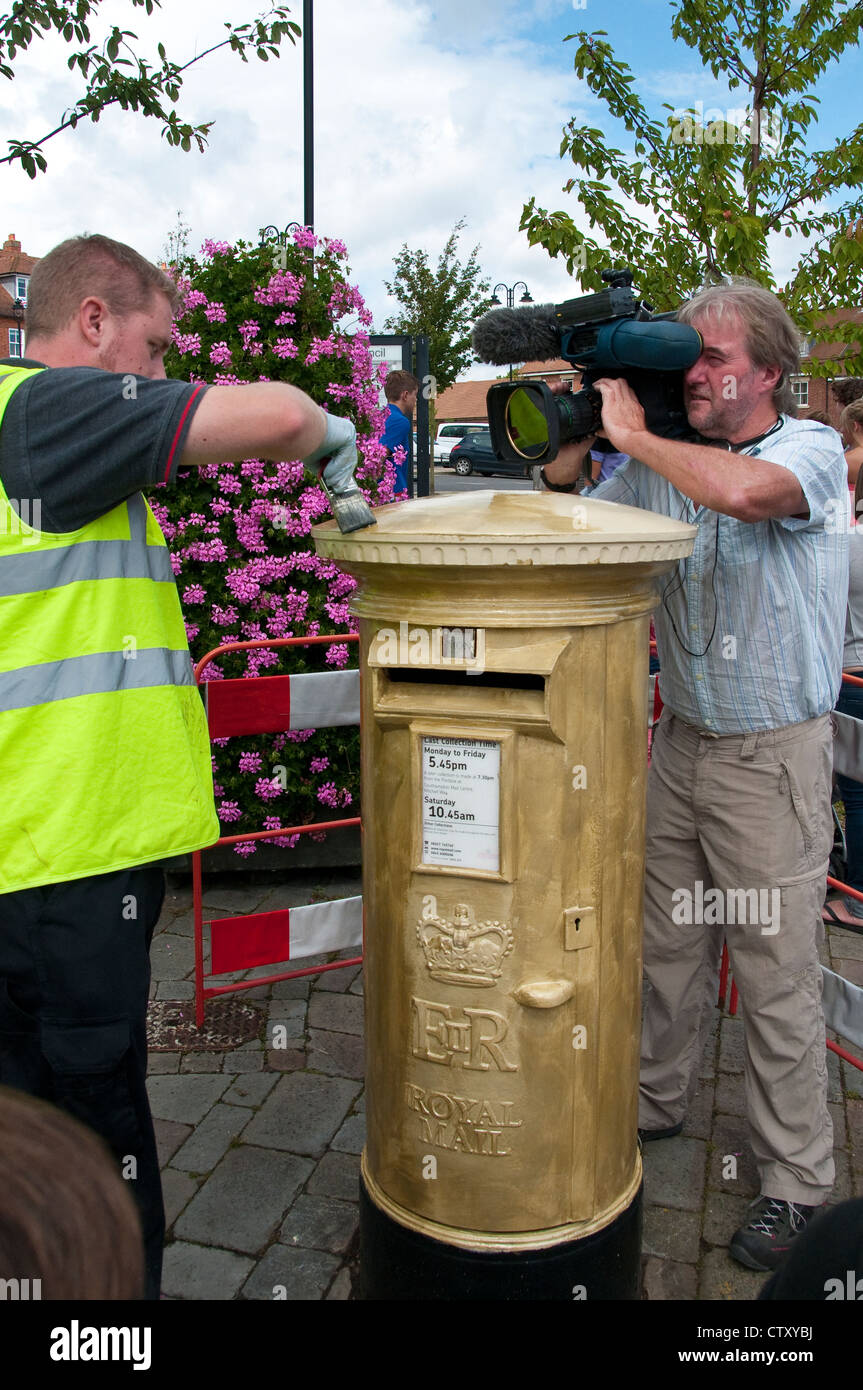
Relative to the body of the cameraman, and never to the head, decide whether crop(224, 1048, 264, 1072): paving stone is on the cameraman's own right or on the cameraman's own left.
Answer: on the cameraman's own right

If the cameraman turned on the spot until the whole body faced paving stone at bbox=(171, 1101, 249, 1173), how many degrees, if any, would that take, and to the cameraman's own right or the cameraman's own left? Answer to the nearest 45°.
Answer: approximately 45° to the cameraman's own right

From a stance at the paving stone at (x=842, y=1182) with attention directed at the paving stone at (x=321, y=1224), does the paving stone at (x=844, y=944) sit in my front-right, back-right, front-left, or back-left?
back-right

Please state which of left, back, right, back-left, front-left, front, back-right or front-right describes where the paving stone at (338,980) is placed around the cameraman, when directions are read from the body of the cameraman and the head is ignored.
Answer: right

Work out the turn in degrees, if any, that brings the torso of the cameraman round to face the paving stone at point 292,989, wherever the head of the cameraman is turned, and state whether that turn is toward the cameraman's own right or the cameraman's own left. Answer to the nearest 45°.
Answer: approximately 90° to the cameraman's own right

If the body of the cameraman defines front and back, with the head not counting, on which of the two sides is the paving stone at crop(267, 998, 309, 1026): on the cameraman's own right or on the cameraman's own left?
on the cameraman's own right

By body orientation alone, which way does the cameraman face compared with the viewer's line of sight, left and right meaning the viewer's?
facing the viewer and to the left of the viewer

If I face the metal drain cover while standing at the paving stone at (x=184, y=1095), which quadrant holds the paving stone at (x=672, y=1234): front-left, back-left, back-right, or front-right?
back-right

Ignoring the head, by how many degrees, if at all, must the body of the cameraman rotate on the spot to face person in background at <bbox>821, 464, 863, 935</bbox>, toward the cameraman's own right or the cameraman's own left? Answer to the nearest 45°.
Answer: approximately 135° to the cameraman's own right

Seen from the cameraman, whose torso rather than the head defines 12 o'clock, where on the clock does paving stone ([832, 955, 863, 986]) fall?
The paving stone is roughly at 5 o'clock from the cameraman.
